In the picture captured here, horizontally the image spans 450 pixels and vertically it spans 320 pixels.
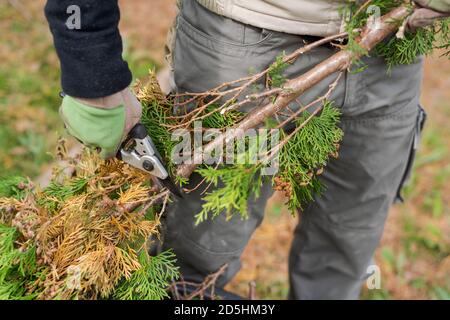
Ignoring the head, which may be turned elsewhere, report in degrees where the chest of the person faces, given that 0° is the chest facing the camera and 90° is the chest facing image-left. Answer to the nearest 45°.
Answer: approximately 0°
